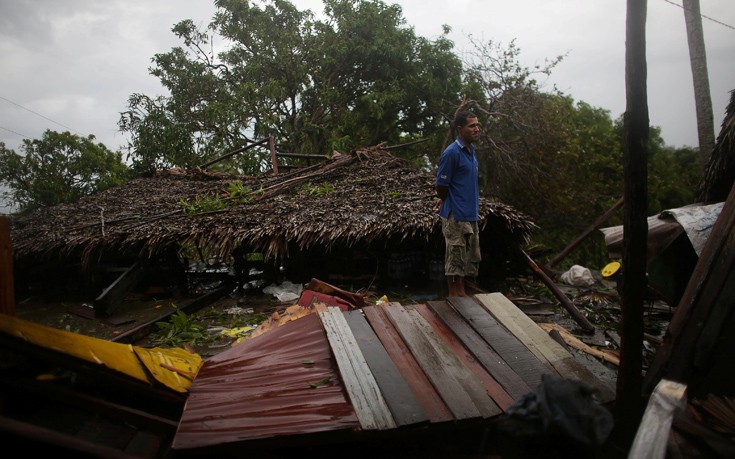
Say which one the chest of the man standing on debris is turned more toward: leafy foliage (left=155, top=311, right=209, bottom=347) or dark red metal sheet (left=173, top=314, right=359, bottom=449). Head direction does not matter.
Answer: the dark red metal sheet

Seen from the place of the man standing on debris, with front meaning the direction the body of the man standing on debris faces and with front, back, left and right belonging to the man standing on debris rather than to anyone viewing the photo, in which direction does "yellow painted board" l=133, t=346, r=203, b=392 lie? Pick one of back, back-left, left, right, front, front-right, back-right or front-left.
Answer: right

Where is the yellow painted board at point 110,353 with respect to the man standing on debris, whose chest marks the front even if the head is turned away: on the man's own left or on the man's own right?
on the man's own right

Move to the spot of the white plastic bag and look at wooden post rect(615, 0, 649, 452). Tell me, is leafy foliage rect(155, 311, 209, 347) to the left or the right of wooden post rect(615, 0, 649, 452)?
right

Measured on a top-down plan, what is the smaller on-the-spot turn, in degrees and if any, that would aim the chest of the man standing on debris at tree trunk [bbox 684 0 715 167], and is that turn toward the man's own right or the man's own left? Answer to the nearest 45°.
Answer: approximately 90° to the man's own left

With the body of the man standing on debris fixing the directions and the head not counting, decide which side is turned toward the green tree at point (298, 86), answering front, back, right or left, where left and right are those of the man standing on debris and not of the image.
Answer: back

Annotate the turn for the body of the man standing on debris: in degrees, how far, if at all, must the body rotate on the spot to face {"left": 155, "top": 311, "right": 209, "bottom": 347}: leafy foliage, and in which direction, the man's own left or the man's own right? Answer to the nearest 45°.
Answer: approximately 135° to the man's own right

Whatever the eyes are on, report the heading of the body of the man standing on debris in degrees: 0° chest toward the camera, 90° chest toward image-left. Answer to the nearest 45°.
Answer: approximately 315°

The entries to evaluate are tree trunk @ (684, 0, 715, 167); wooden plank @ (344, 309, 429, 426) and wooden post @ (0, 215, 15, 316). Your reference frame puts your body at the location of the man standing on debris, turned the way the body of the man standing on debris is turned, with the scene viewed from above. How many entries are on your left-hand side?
1

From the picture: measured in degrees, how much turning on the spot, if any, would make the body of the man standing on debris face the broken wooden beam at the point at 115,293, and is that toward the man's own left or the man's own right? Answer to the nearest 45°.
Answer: approximately 135° to the man's own right

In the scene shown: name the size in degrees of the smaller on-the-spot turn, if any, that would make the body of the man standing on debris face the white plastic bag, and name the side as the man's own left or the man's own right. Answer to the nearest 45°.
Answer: approximately 90° to the man's own left

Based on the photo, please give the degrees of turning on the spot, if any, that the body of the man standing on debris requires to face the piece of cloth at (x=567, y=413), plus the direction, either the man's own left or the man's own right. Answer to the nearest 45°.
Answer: approximately 45° to the man's own right
